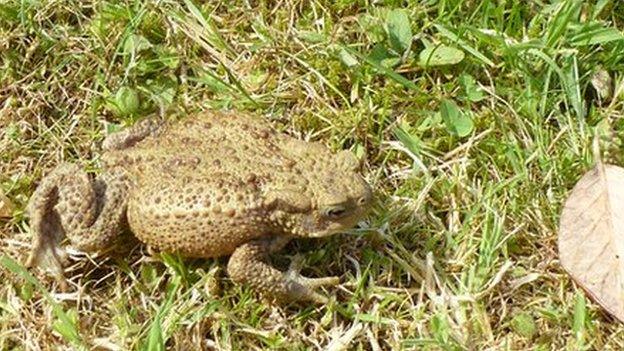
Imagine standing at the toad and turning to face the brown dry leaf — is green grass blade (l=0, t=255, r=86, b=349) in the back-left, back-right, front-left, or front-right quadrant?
back-right

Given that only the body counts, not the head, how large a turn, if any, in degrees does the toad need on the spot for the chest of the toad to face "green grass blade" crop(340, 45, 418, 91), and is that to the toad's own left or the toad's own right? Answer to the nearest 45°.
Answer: approximately 45° to the toad's own left

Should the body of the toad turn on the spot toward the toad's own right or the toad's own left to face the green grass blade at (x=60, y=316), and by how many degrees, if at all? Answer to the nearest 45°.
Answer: approximately 180°

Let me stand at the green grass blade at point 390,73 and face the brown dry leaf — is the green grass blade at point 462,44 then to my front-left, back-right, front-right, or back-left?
front-left

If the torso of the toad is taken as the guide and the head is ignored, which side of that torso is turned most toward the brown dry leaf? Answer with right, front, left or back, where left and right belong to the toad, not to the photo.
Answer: front

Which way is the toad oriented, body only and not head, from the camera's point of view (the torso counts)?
to the viewer's right
